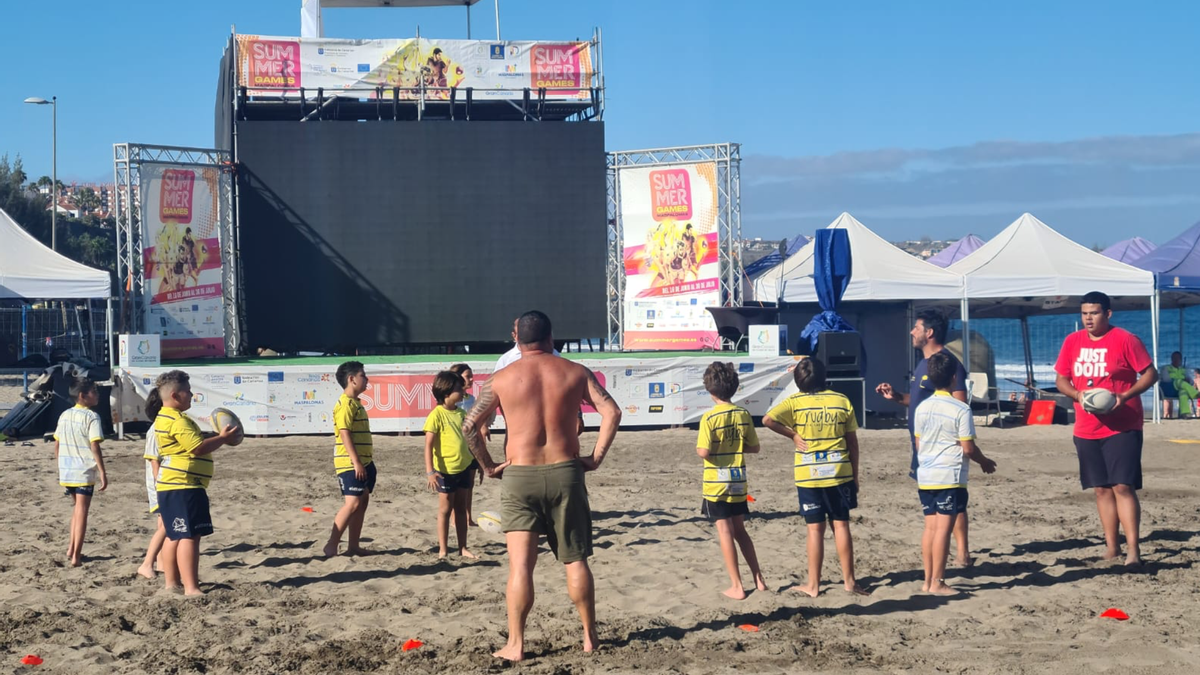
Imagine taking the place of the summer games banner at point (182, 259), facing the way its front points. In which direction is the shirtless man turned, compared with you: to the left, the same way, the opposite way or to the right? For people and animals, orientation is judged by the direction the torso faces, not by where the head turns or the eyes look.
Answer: the opposite way

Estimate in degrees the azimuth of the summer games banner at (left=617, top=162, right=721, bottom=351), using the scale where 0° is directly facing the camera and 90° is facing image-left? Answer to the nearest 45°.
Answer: approximately 0°

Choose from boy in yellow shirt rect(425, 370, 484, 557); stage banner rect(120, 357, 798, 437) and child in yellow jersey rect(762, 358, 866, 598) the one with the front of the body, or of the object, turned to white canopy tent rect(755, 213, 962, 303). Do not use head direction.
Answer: the child in yellow jersey

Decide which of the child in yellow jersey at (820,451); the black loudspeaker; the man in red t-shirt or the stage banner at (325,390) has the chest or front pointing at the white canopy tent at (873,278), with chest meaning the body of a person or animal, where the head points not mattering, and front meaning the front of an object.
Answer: the child in yellow jersey

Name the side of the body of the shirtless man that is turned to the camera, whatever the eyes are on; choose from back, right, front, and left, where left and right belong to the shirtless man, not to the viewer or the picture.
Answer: back

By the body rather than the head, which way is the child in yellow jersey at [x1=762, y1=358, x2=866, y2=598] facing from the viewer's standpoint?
away from the camera

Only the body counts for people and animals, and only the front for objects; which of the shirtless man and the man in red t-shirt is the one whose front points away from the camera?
the shirtless man

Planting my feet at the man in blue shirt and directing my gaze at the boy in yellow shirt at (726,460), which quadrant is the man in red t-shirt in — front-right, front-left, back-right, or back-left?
back-left

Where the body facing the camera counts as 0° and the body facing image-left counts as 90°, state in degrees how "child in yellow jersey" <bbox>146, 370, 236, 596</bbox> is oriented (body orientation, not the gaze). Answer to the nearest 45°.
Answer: approximately 270°

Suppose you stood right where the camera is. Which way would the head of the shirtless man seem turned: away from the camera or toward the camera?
away from the camera
